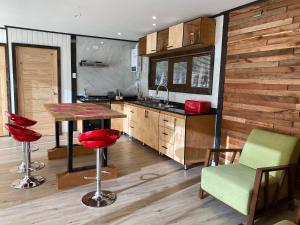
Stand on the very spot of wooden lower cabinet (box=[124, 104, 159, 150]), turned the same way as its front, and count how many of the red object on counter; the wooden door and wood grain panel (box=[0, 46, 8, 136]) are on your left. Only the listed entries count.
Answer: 1

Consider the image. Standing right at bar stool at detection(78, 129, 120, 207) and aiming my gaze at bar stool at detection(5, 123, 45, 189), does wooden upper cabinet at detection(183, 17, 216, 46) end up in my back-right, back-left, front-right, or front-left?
back-right

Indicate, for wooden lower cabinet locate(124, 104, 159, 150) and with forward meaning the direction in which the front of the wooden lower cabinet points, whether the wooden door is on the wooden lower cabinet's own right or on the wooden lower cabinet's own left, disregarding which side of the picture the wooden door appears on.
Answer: on the wooden lower cabinet's own right

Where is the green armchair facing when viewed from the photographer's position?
facing the viewer and to the left of the viewer

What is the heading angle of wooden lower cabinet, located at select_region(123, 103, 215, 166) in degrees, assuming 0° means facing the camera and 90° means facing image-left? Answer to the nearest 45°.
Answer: approximately 45°

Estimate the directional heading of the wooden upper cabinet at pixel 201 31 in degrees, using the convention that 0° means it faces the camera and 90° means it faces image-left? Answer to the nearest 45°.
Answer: approximately 45°

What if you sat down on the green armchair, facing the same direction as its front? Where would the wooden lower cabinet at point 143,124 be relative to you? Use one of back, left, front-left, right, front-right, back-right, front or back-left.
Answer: right

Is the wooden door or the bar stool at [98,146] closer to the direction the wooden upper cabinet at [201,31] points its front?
the bar stool

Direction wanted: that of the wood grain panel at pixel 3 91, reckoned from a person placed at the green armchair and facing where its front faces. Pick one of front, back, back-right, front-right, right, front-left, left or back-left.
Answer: front-right

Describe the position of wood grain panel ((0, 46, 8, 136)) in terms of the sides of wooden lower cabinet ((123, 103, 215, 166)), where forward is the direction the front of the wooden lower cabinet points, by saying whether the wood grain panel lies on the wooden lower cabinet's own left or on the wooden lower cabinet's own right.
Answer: on the wooden lower cabinet's own right

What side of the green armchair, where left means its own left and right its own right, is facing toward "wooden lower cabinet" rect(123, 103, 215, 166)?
right

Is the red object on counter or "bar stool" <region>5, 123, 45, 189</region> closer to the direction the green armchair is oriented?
the bar stool
